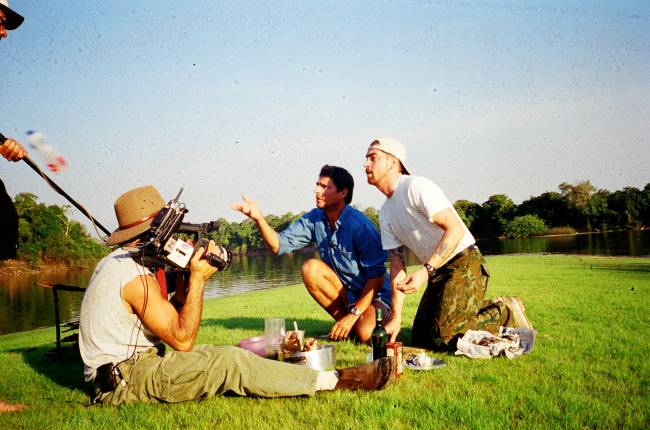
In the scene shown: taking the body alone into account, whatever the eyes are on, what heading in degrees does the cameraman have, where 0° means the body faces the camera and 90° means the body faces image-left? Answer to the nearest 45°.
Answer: approximately 270°

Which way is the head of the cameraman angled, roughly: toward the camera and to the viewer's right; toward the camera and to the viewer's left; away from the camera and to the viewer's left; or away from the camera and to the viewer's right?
away from the camera and to the viewer's right

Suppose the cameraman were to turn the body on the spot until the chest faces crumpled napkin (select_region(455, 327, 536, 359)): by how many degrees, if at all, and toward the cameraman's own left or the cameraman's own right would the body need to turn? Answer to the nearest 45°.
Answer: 0° — they already face it

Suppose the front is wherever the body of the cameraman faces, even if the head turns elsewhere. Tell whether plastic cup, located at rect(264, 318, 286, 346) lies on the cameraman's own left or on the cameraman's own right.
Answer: on the cameraman's own left
